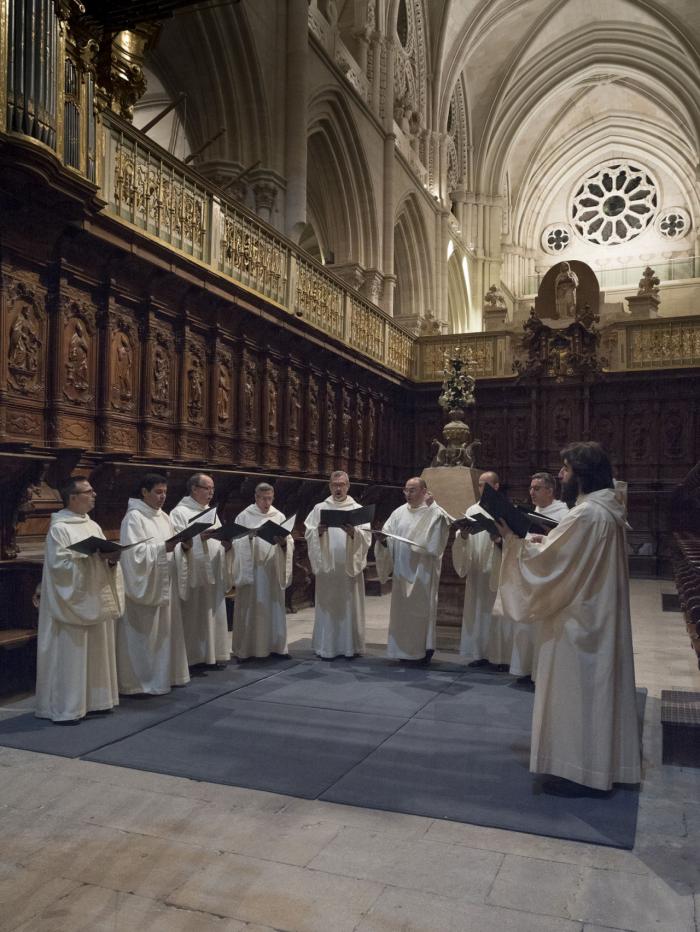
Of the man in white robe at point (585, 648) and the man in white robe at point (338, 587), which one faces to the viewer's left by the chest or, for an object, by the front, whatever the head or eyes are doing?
the man in white robe at point (585, 648)

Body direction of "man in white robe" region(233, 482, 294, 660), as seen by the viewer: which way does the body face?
toward the camera

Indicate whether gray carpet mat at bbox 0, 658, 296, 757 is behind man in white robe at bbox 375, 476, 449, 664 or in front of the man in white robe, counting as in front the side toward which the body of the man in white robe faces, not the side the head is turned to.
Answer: in front

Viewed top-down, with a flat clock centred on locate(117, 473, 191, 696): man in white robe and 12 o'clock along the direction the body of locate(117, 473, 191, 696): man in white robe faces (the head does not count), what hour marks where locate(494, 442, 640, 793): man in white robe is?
locate(494, 442, 640, 793): man in white robe is roughly at 12 o'clock from locate(117, 473, 191, 696): man in white robe.

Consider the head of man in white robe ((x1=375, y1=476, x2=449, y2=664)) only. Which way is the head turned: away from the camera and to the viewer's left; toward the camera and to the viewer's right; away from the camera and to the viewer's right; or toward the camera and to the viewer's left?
toward the camera and to the viewer's left

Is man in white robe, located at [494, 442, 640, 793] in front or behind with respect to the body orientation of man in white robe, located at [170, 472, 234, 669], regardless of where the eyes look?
in front

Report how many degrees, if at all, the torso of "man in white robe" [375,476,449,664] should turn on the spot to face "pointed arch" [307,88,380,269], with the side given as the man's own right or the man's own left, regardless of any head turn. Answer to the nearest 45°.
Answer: approximately 135° to the man's own right

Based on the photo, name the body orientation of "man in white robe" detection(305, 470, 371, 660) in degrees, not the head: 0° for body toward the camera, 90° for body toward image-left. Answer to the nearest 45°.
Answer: approximately 0°

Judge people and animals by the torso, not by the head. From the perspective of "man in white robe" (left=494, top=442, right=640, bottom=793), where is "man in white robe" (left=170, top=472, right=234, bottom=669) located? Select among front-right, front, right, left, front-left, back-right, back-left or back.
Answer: front-right

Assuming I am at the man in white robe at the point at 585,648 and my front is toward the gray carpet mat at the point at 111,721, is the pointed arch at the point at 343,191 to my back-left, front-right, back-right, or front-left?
front-right

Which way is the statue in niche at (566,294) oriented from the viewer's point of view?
toward the camera

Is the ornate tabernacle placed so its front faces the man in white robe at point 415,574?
yes

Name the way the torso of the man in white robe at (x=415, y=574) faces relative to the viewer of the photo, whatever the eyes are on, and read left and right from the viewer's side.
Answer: facing the viewer and to the left of the viewer

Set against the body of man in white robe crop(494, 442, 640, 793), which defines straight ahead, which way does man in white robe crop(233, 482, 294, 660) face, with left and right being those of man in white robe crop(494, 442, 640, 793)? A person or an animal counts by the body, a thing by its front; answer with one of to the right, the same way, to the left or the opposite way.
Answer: to the left

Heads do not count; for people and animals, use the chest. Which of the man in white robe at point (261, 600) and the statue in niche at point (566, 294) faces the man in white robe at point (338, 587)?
the statue in niche

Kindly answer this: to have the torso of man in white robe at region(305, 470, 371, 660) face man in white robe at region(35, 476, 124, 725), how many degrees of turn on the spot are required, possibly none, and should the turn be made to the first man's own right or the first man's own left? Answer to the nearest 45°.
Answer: approximately 45° to the first man's own right

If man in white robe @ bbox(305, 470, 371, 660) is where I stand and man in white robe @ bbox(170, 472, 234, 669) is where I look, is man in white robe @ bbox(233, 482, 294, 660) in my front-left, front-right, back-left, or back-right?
front-right

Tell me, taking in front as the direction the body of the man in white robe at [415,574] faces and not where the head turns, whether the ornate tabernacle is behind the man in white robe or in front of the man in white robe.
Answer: behind
